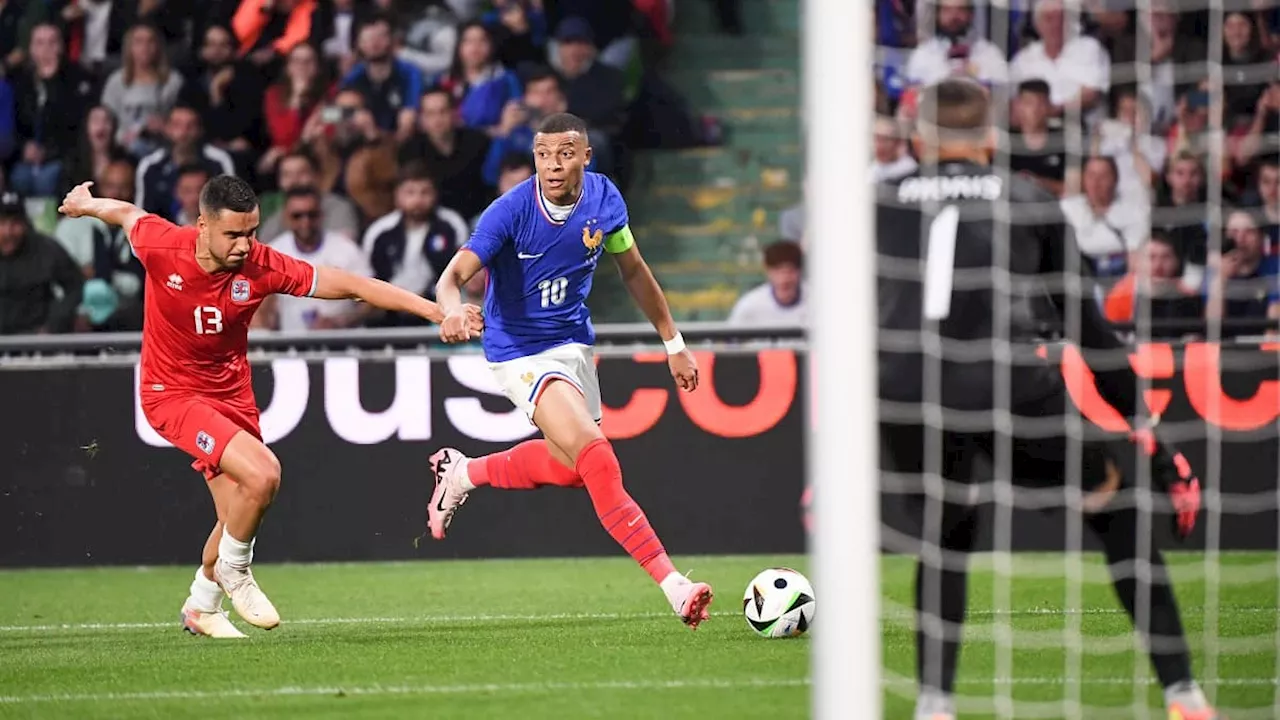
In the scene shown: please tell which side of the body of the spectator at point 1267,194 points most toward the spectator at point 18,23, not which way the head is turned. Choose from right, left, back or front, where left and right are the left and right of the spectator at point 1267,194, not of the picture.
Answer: right

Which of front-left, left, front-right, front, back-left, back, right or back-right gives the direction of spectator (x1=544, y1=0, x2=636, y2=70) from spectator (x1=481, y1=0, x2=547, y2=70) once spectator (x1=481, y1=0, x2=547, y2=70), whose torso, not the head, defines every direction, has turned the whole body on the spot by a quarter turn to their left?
front

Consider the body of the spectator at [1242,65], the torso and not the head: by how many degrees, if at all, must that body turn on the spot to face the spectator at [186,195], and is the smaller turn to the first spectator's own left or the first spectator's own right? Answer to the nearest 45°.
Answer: approximately 90° to the first spectator's own right

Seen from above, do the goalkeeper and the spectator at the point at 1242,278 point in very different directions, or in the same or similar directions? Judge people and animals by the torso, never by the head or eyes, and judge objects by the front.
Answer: very different directions

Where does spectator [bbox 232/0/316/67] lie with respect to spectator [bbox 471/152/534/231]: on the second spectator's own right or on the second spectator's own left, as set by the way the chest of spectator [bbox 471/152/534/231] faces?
on the second spectator's own right

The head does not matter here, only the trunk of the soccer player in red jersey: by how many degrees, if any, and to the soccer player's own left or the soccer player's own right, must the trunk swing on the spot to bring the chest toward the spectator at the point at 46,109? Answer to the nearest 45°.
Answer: approximately 135° to the soccer player's own left

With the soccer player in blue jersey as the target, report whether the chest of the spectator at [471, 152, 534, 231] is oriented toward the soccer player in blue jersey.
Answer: yes

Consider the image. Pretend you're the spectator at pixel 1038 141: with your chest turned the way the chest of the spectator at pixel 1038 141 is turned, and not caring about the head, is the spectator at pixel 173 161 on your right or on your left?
on your right

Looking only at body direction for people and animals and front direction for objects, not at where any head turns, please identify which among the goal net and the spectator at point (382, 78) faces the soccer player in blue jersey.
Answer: the spectator

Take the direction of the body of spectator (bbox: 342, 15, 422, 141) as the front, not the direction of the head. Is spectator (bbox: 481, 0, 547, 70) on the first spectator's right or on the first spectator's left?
on the first spectator's left
